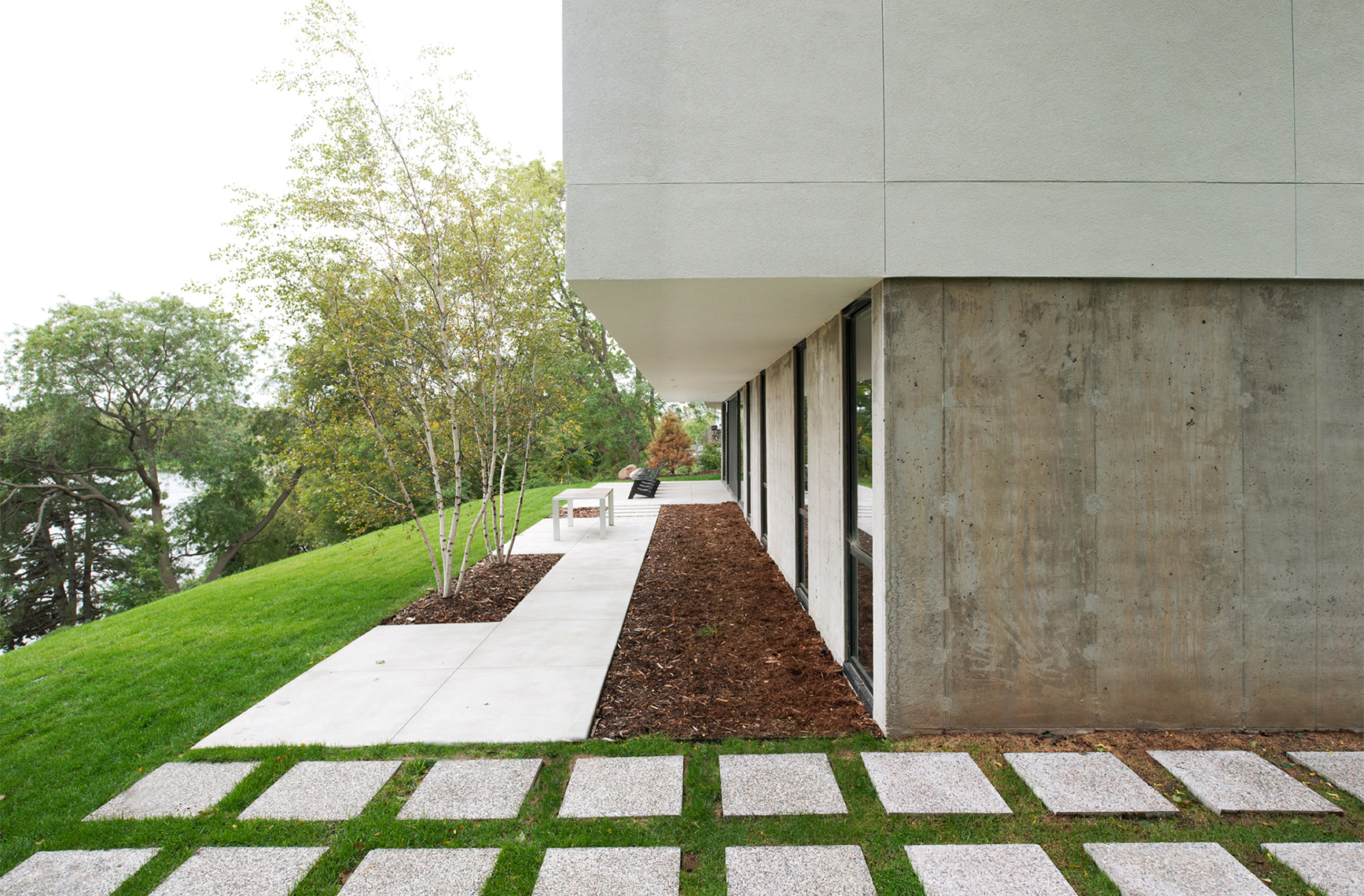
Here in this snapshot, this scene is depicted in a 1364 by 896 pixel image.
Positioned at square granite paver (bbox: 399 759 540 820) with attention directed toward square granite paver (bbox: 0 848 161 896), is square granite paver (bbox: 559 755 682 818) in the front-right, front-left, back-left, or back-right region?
back-left

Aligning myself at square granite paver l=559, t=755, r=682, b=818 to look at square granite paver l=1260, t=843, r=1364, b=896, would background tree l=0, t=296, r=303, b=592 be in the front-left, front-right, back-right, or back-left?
back-left

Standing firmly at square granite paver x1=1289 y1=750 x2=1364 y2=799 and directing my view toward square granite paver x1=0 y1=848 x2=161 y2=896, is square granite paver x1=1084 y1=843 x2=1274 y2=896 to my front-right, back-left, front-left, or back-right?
front-left

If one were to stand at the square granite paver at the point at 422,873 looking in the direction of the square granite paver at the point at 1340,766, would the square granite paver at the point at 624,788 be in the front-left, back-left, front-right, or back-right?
front-left
